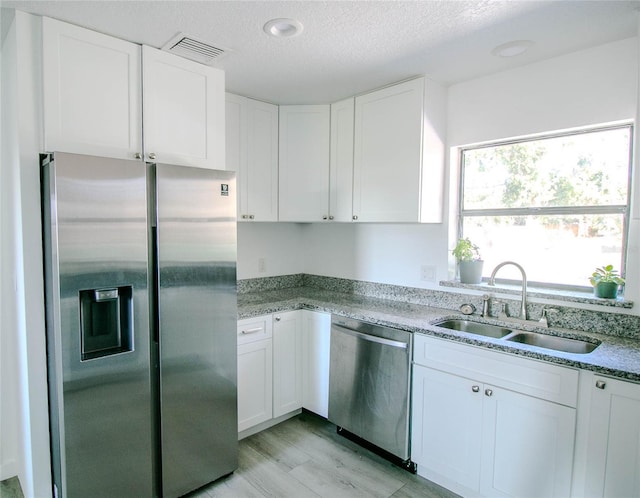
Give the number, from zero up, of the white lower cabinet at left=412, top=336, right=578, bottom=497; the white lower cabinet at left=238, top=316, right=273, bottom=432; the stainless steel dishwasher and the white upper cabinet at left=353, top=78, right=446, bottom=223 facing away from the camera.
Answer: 0

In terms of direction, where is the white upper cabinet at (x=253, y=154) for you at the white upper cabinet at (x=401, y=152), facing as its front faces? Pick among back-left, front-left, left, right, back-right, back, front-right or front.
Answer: front-right

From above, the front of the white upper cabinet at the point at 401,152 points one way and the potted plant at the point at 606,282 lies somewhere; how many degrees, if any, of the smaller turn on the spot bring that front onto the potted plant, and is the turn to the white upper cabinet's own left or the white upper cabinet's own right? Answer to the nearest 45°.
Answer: approximately 135° to the white upper cabinet's own left

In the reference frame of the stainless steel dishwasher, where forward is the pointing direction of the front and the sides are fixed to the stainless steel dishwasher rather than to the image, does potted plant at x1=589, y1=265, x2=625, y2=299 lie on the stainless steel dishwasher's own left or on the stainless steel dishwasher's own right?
on the stainless steel dishwasher's own left

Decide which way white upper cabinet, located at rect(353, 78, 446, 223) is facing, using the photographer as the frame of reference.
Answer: facing the viewer and to the left of the viewer

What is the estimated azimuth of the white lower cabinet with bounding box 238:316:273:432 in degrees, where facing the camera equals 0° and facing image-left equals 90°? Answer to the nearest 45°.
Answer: approximately 315°

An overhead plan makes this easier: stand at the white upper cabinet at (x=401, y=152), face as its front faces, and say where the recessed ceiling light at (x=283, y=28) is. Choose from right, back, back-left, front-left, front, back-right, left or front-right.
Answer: front

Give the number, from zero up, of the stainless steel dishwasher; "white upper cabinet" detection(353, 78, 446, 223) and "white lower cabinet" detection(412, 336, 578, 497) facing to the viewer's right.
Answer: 0
